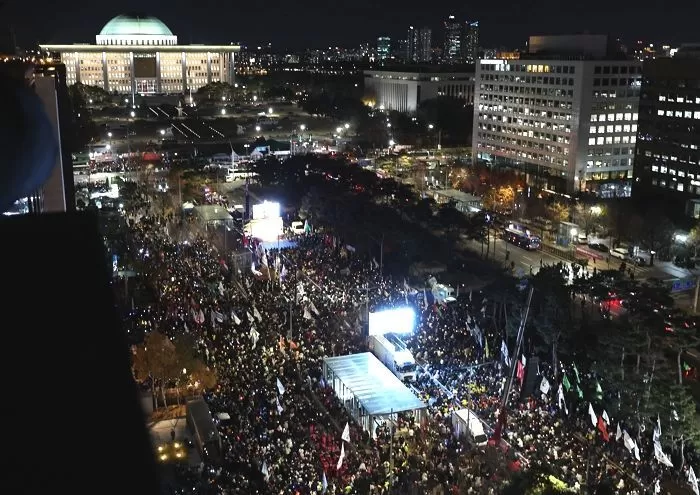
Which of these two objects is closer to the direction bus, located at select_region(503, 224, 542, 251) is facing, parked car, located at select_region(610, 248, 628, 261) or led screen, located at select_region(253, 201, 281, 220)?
the parked car

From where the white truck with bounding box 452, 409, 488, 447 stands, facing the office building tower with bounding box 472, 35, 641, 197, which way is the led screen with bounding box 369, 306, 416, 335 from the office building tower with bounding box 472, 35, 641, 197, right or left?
left

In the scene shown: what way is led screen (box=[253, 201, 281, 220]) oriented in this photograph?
toward the camera

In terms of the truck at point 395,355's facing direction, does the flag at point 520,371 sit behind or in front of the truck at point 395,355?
in front

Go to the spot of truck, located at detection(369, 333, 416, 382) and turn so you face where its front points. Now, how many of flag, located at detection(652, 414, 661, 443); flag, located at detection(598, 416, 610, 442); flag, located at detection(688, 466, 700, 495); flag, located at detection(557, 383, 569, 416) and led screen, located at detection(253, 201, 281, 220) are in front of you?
4

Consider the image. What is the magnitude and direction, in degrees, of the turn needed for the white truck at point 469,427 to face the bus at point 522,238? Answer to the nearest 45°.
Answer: approximately 135° to its left

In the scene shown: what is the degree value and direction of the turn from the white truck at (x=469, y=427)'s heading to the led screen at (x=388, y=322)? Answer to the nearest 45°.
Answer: approximately 180°

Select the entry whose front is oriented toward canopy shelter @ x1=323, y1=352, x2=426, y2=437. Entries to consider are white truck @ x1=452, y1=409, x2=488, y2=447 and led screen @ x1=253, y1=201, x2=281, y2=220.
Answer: the led screen

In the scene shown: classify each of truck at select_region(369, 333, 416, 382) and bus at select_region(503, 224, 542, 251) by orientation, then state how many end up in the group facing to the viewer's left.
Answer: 0

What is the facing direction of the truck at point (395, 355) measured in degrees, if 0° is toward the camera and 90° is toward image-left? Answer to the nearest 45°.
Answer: approximately 315°

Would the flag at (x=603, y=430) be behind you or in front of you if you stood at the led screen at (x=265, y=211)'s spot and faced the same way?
in front

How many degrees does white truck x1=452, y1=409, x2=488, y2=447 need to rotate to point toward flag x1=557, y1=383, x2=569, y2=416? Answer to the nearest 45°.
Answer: approximately 90° to its left

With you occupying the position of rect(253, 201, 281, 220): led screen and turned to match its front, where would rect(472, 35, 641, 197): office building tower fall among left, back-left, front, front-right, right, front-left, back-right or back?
back-left

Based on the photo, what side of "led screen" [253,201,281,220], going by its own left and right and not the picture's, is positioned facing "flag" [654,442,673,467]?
front
